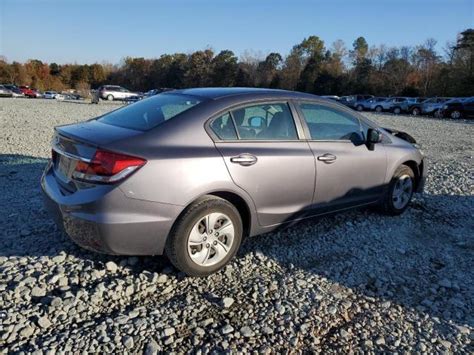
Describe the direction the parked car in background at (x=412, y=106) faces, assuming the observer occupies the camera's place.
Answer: facing the viewer and to the left of the viewer

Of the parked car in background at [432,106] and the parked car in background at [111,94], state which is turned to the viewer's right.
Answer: the parked car in background at [111,94]

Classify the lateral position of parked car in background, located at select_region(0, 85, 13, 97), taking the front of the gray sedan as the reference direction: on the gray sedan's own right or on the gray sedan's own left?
on the gray sedan's own left

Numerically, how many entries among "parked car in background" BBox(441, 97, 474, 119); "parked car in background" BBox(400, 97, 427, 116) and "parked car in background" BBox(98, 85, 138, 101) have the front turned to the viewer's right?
1

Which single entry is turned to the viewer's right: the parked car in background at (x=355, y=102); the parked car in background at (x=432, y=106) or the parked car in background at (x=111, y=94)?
the parked car in background at (x=111, y=94)

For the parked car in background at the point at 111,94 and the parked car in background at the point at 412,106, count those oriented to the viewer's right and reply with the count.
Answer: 1

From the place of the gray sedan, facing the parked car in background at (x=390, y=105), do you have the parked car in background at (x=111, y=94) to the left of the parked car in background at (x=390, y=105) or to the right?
left

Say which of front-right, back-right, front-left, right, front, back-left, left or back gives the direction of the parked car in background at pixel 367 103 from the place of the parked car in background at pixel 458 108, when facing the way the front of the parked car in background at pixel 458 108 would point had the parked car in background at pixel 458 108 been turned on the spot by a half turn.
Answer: left

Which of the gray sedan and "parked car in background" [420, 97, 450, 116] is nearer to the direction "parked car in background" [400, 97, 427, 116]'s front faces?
the gray sedan

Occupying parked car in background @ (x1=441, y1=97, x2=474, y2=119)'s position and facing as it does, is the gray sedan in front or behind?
in front

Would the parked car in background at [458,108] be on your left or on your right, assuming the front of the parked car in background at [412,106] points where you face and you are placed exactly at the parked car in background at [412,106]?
on your left

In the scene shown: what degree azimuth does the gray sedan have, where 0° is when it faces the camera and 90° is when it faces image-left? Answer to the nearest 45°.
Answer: approximately 225°

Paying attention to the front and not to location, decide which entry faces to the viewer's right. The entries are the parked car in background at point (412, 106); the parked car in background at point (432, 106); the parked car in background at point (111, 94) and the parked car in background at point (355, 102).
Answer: the parked car in background at point (111, 94)

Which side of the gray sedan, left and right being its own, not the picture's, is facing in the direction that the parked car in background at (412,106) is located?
front

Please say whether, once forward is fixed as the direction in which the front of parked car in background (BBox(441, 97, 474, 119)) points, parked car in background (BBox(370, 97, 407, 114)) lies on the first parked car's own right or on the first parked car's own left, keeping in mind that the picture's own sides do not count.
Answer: on the first parked car's own right
